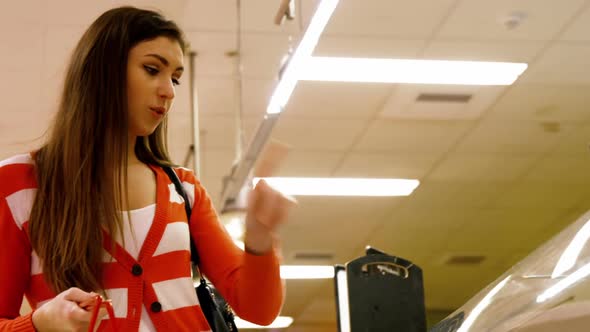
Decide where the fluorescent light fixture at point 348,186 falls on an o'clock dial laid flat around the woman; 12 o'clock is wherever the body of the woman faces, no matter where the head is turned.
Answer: The fluorescent light fixture is roughly at 8 o'clock from the woman.

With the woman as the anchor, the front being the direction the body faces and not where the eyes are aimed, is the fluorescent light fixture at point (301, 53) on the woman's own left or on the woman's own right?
on the woman's own left

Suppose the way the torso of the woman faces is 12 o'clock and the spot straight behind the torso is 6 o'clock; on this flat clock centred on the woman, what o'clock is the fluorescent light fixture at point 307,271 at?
The fluorescent light fixture is roughly at 8 o'clock from the woman.

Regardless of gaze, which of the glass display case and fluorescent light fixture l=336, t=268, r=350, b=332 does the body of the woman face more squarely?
the glass display case

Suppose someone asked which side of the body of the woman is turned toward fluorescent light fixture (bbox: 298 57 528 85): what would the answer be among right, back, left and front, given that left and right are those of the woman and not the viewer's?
left

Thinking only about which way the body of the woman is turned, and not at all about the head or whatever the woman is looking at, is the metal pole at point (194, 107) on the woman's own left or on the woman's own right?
on the woman's own left

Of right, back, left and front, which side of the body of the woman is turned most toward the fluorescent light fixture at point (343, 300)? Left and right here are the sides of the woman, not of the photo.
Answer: left

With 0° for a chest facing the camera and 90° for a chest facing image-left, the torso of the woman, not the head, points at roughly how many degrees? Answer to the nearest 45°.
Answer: approximately 315°

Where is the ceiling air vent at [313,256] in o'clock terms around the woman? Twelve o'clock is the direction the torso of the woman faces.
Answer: The ceiling air vent is roughly at 8 o'clock from the woman.
